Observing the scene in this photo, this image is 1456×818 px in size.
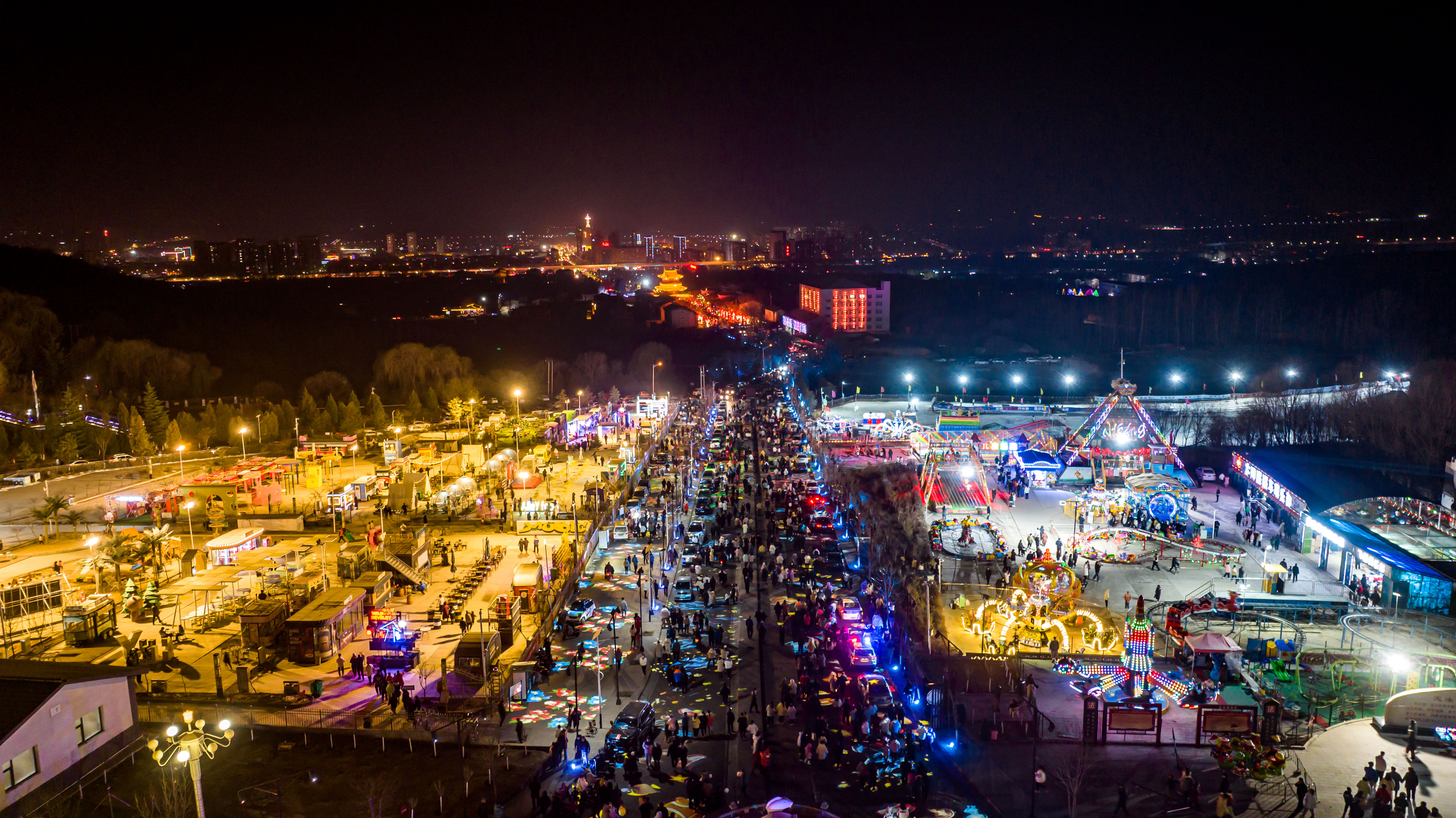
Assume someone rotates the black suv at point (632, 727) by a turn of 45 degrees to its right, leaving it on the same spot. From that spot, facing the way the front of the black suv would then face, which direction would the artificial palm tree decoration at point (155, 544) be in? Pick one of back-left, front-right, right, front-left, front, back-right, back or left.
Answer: front-right

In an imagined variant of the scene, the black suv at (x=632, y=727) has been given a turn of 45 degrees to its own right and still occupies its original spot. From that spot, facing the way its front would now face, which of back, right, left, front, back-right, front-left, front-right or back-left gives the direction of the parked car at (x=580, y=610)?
right

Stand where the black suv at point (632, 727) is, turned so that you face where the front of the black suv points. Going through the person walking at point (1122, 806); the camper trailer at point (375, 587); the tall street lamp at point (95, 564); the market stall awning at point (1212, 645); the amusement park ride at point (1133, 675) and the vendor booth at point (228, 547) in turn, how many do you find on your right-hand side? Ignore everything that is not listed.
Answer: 3

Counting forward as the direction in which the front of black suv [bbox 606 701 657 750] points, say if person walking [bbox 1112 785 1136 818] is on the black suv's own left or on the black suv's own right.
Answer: on the black suv's own left

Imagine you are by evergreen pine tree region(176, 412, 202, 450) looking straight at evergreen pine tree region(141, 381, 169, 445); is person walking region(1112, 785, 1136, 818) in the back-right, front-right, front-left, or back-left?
back-left

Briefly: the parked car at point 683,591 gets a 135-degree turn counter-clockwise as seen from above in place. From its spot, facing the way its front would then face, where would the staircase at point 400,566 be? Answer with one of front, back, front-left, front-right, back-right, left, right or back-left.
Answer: back-left
